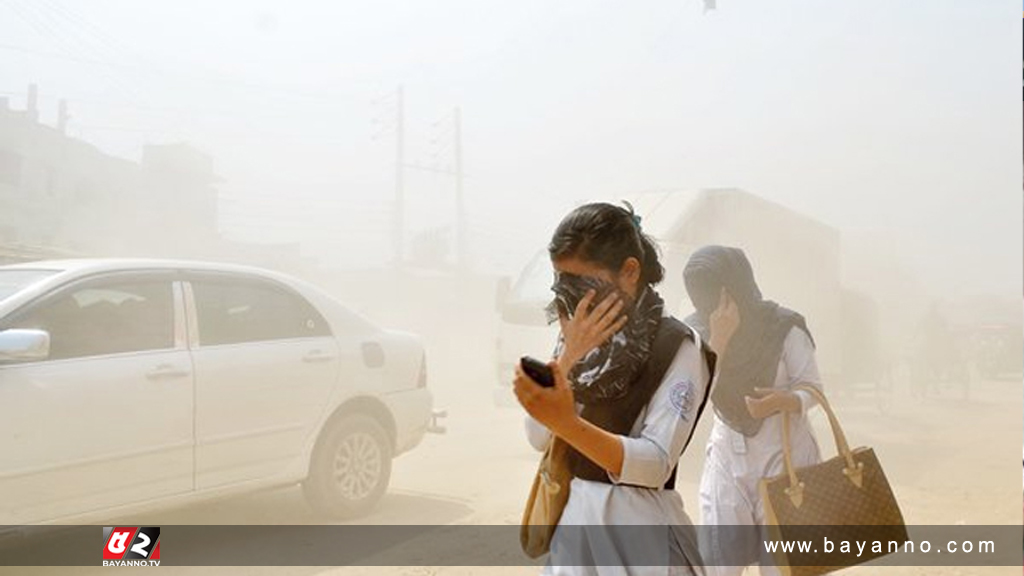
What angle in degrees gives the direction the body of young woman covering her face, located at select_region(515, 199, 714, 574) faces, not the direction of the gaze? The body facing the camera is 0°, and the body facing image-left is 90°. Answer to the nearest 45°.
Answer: approximately 45°

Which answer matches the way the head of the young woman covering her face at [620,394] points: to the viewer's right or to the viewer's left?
to the viewer's left

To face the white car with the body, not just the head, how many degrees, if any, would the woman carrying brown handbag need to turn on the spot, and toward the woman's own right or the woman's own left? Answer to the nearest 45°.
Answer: approximately 45° to the woman's own right

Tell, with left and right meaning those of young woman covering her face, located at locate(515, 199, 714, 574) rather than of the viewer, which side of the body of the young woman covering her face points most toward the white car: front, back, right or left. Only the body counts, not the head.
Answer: right

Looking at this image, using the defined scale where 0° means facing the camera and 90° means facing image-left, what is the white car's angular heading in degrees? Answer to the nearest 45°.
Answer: approximately 45°
